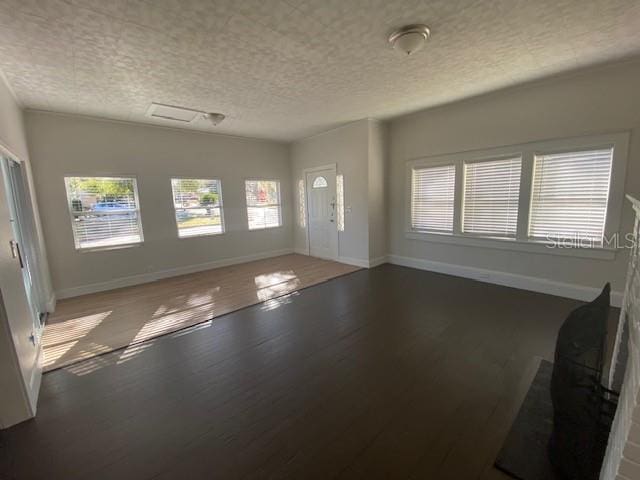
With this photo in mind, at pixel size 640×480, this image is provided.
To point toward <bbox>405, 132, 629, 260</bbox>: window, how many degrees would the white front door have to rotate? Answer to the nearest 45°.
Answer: approximately 90° to its left

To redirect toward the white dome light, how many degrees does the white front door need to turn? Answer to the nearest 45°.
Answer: approximately 45° to its left

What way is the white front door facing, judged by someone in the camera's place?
facing the viewer and to the left of the viewer

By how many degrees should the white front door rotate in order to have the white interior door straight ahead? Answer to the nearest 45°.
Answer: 0° — it already faces it

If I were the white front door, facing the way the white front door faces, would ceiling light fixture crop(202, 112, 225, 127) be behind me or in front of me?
in front

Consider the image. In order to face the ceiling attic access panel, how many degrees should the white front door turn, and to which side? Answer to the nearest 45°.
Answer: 0° — it already faces it

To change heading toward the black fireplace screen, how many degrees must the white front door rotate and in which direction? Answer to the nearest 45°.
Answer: approximately 45° to its left

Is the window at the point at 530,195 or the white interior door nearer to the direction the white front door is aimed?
the white interior door
